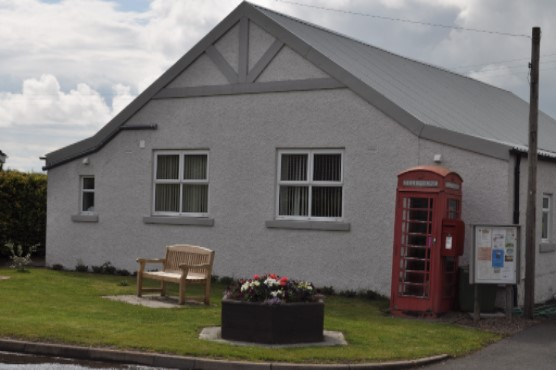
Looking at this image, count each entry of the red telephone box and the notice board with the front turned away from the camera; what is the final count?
0

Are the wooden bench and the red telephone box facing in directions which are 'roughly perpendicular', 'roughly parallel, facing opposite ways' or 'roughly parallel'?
roughly parallel

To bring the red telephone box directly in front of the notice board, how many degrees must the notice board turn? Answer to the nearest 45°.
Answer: approximately 90° to its right

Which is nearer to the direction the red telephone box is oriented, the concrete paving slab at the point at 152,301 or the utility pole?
the concrete paving slab

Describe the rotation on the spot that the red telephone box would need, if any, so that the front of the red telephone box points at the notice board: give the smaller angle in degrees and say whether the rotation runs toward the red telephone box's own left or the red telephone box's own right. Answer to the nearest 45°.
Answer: approximately 135° to the red telephone box's own left

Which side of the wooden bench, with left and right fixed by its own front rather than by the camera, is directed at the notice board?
left

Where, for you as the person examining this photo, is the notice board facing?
facing the viewer

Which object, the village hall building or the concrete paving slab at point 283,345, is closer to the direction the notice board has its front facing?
the concrete paving slab

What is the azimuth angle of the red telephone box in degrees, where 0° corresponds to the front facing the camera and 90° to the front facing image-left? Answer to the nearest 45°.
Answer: approximately 45°

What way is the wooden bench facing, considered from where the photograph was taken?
facing the viewer and to the left of the viewer

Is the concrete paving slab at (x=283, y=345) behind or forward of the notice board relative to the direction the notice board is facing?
forward

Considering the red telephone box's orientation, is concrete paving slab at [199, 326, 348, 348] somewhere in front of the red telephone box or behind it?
in front

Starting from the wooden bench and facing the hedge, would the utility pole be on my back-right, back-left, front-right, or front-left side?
back-right

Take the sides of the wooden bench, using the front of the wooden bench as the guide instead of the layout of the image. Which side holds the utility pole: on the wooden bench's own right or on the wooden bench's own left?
on the wooden bench's own left
